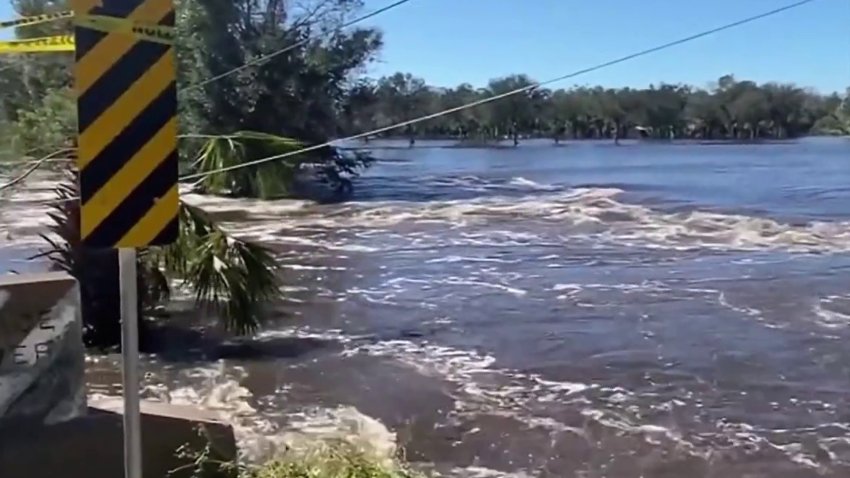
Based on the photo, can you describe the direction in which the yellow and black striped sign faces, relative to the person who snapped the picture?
facing the viewer

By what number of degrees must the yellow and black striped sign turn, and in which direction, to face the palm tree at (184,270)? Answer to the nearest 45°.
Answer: approximately 180°

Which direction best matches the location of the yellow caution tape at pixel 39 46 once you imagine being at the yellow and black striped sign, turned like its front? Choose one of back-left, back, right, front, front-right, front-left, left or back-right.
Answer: right
